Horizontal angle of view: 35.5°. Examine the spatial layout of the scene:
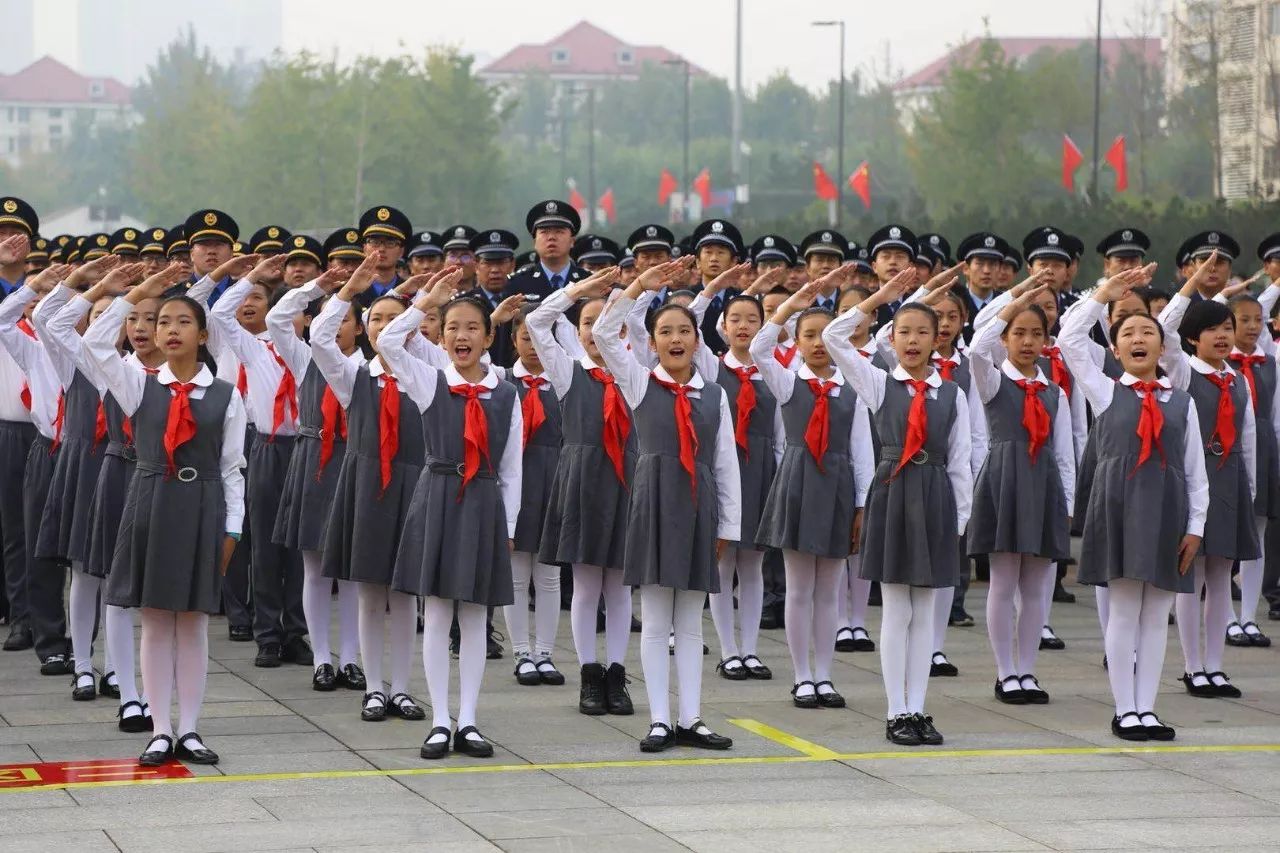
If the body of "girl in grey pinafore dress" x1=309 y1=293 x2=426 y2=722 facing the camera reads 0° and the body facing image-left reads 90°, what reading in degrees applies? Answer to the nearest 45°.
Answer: approximately 315°
